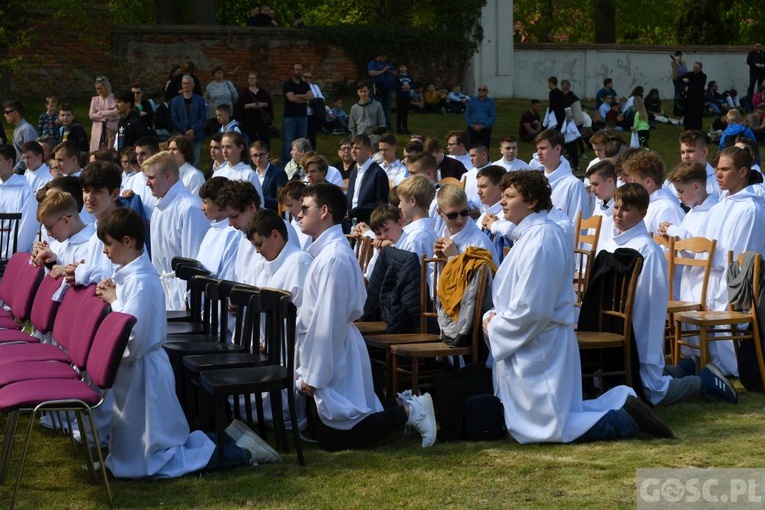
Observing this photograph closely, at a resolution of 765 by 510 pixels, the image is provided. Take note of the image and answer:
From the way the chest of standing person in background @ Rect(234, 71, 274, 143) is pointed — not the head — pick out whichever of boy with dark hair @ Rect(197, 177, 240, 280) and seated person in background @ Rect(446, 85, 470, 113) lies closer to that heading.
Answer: the boy with dark hair

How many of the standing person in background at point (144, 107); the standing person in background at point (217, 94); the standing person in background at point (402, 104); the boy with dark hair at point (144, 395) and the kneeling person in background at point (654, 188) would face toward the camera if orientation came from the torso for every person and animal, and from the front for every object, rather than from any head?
3

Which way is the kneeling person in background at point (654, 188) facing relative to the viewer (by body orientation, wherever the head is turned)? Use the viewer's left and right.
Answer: facing to the left of the viewer

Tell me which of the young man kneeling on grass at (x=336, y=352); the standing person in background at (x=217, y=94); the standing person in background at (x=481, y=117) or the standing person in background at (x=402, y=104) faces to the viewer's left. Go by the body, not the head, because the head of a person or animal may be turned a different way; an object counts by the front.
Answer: the young man kneeling on grass

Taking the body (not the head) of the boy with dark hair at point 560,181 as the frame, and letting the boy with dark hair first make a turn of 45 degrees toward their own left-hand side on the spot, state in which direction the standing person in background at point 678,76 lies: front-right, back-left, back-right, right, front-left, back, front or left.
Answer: back

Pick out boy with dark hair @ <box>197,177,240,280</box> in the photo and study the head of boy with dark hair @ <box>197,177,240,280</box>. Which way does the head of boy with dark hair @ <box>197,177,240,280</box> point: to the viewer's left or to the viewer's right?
to the viewer's left

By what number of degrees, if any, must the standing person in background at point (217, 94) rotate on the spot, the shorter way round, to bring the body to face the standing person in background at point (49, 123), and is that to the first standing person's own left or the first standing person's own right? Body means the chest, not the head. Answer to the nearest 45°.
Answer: approximately 45° to the first standing person's own right

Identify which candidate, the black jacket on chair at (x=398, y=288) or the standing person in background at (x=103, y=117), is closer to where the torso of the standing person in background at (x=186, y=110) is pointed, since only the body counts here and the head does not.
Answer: the black jacket on chair

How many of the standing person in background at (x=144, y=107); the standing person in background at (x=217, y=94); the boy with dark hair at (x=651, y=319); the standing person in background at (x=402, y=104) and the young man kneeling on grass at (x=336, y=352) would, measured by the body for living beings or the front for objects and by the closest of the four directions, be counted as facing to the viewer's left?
2

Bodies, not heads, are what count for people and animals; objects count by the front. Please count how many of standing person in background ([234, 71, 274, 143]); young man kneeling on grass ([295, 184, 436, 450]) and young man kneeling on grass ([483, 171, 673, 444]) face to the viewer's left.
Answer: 2

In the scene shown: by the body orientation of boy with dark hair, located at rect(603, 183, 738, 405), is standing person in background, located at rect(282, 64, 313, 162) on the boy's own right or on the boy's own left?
on the boy's own right

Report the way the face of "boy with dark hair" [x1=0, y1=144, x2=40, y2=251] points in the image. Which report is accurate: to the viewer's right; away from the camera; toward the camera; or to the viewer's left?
to the viewer's left

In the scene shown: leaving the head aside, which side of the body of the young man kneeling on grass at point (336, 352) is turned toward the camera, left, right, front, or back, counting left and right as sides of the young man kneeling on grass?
left

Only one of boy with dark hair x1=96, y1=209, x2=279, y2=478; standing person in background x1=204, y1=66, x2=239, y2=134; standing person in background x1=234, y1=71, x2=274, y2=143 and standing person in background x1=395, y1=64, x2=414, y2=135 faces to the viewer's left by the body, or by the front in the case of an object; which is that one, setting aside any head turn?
the boy with dark hair

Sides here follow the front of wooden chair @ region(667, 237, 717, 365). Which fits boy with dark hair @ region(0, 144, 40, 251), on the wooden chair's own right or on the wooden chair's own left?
on the wooden chair's own right
